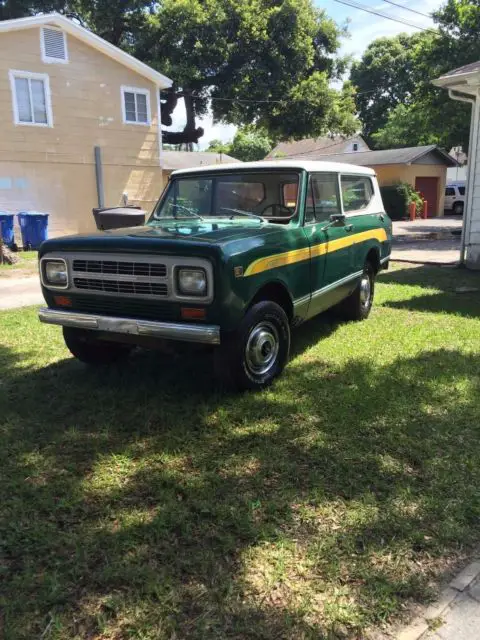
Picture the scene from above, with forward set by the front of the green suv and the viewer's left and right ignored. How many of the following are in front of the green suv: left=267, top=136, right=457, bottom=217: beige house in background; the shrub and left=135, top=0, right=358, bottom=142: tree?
0

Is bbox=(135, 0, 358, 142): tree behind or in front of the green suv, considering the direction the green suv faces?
behind

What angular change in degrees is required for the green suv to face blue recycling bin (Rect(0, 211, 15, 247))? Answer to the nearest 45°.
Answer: approximately 90° to its right

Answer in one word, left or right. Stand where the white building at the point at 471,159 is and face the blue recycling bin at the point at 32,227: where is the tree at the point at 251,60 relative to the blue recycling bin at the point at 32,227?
right

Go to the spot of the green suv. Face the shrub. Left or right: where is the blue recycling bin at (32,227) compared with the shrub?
left

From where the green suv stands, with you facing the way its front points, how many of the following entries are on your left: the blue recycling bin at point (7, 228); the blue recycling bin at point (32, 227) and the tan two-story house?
0

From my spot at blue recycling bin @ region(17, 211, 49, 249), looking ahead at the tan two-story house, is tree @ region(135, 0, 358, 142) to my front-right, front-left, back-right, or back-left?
front-right

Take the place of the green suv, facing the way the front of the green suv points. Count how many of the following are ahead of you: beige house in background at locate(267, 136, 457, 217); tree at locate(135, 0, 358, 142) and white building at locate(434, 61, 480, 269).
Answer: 0

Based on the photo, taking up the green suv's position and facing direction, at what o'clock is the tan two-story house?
The tan two-story house is roughly at 4 o'clock from the green suv.

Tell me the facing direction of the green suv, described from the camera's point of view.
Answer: facing the viewer and to the left of the viewer

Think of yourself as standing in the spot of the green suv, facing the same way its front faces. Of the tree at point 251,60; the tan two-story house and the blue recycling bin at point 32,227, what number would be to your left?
0

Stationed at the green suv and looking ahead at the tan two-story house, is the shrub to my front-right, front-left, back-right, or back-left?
front-right

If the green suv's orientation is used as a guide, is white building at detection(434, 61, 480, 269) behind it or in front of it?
behind

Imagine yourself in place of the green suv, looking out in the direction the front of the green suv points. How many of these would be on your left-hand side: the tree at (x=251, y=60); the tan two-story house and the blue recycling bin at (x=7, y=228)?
0

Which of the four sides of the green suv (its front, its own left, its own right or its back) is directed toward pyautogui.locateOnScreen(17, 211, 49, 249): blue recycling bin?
right
